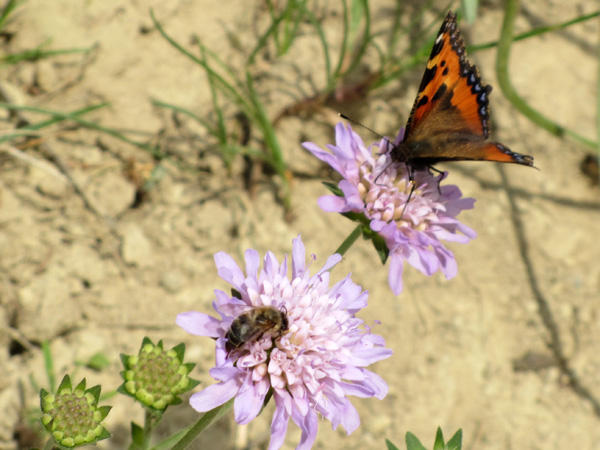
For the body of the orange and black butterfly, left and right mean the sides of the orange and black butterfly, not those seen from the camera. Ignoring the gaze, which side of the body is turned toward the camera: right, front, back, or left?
left

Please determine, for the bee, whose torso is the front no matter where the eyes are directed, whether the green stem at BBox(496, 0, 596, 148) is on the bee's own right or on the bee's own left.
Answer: on the bee's own left

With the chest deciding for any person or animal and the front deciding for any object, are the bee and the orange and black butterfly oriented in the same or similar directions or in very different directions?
very different directions

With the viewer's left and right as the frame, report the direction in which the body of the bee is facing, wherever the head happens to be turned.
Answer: facing to the right of the viewer

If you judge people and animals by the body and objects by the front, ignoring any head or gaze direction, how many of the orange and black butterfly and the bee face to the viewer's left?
1

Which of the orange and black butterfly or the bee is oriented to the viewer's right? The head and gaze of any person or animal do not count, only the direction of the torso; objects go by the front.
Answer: the bee
